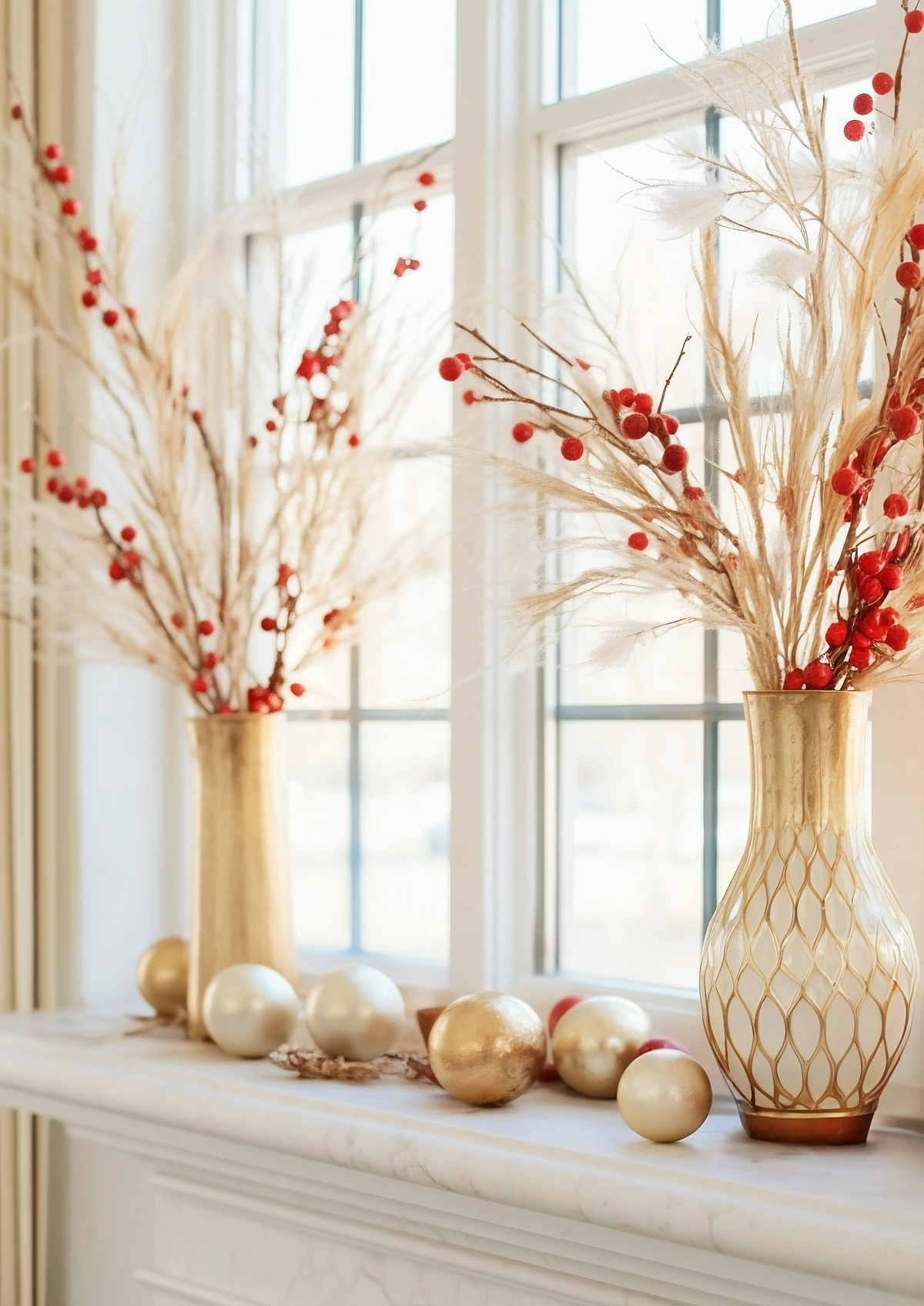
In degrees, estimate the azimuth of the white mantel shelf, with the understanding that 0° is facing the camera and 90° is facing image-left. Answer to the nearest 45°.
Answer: approximately 45°
